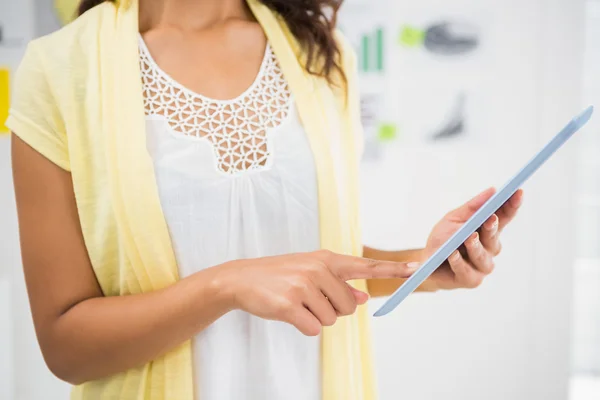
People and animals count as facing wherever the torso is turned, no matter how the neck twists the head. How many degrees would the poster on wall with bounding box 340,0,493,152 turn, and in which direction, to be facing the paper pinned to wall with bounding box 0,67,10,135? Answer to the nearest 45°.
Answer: approximately 45° to its right

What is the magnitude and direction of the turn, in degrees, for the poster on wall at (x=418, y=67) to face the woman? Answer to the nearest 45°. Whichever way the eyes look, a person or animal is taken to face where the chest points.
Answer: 0° — it already faces them

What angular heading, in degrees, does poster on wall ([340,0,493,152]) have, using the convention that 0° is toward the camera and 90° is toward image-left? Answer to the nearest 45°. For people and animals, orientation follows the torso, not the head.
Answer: approximately 0°

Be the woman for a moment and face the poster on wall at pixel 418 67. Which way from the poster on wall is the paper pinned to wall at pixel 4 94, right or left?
left

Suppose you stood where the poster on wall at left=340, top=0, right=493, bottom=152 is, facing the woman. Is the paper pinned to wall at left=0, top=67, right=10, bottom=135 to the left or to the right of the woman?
right

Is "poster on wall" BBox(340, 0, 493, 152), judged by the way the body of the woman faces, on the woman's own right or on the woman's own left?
on the woman's own left

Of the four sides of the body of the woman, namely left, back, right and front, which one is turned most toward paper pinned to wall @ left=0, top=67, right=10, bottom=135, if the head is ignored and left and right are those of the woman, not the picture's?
back

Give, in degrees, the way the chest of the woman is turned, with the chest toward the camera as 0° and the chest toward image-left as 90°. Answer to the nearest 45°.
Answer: approximately 315°
